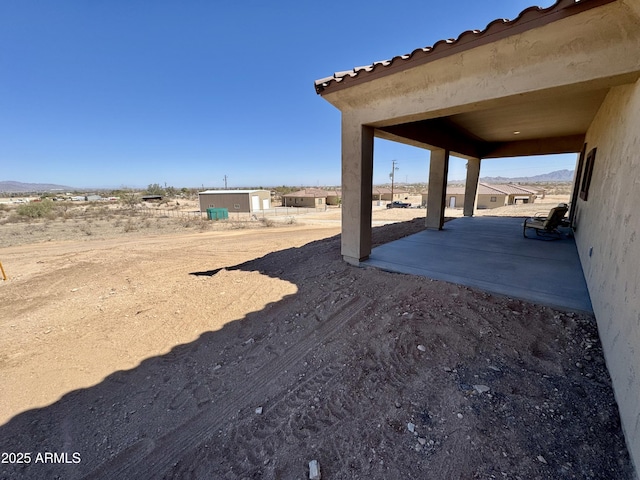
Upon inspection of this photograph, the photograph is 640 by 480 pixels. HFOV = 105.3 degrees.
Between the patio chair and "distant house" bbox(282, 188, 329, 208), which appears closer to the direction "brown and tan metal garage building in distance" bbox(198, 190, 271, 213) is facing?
the patio chair

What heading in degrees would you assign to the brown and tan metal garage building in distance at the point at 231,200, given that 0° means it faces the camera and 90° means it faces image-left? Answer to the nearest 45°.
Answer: approximately 315°

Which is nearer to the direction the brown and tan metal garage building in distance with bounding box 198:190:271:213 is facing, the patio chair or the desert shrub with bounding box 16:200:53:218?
the patio chair
